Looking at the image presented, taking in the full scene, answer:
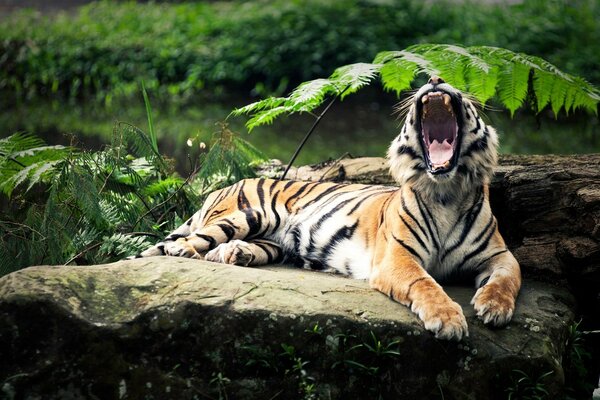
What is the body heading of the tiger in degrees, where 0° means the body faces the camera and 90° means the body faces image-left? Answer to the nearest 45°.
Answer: approximately 315°
